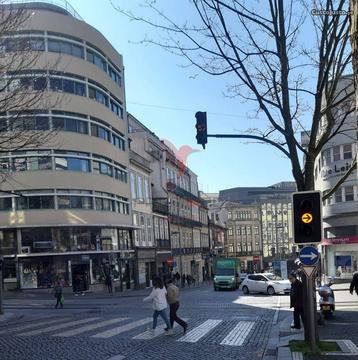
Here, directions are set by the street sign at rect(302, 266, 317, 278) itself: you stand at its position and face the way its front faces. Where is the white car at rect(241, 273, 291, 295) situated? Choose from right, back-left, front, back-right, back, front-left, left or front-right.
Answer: back

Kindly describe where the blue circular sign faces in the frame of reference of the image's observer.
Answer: facing the viewer

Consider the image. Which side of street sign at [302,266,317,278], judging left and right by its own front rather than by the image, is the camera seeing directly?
front

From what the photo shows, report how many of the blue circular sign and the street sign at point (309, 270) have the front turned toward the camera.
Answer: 2

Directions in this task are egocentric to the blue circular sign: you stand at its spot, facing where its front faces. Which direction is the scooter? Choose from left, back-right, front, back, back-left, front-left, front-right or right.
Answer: back

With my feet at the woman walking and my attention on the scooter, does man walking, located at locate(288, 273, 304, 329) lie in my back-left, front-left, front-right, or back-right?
front-right

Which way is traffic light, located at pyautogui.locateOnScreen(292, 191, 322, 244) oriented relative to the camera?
toward the camera
